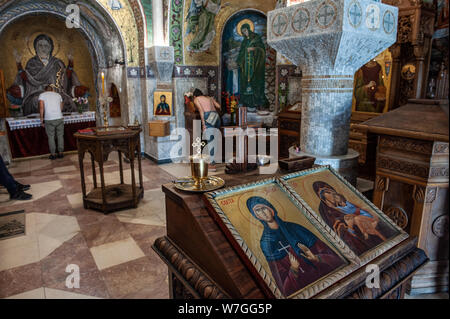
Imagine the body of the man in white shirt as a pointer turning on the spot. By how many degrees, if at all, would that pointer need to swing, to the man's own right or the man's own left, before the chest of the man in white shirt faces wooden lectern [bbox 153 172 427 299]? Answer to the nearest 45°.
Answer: approximately 180°

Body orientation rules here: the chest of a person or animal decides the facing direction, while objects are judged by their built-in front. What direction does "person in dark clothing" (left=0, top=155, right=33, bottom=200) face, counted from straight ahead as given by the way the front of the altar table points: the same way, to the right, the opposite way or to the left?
to the left

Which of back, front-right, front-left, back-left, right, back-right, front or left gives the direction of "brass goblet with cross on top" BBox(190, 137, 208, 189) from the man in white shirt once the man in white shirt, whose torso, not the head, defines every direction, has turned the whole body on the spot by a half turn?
front

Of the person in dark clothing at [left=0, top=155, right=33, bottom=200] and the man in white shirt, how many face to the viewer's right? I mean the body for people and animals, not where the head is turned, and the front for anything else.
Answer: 1

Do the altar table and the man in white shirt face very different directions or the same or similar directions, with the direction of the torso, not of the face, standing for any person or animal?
very different directions

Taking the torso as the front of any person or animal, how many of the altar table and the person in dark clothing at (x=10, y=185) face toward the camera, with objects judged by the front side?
1

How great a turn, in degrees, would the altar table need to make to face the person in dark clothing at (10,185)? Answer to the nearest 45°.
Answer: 0° — it already faces them

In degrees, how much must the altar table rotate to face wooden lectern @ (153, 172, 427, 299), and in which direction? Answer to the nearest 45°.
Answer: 0° — it already faces it

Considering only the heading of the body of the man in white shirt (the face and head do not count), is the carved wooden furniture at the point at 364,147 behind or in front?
behind

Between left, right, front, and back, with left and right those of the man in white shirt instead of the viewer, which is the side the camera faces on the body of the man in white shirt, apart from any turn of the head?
back

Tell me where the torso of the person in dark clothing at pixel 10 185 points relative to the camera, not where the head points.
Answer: to the viewer's right
